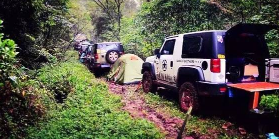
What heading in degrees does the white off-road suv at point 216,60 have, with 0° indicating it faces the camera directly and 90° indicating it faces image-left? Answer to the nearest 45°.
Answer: approximately 135°
